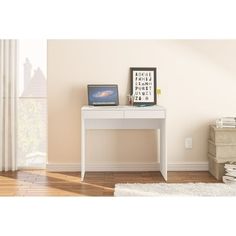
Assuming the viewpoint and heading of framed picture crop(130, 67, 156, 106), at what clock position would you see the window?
The window is roughly at 3 o'clock from the framed picture.

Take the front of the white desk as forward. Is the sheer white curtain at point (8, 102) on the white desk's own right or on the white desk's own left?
on the white desk's own right

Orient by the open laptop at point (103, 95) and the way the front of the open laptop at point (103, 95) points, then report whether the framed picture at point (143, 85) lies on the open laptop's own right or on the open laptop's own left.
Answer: on the open laptop's own left

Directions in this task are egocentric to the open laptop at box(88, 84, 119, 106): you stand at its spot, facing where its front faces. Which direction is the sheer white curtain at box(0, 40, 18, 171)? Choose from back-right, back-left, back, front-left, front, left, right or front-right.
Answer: right

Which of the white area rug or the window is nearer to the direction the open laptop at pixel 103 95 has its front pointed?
the white area rug

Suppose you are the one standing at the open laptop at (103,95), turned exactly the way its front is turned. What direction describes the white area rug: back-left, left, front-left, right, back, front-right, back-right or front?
front-left

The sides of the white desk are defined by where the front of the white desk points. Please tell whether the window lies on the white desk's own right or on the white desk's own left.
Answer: on the white desk's own right

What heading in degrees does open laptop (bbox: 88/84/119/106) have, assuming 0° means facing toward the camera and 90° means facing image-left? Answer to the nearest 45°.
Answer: approximately 0°
